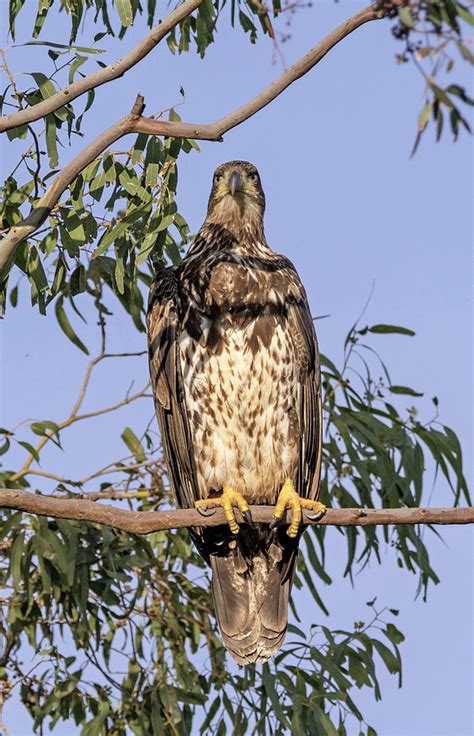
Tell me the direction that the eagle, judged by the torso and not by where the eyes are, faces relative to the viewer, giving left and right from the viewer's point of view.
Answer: facing the viewer

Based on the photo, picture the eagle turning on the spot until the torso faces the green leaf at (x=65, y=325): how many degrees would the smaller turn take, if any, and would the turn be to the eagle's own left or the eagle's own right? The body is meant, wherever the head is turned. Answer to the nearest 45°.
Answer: approximately 135° to the eagle's own right
